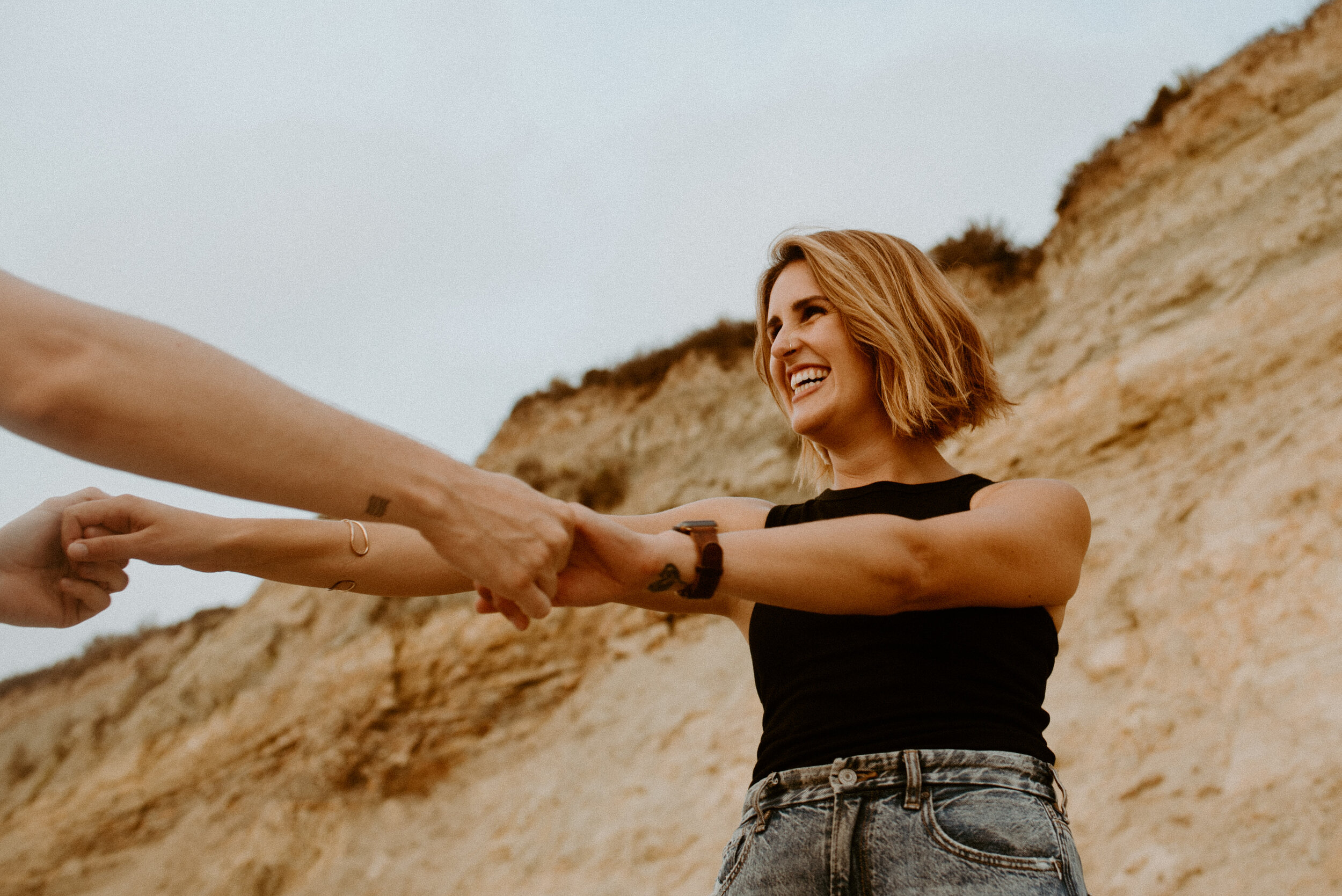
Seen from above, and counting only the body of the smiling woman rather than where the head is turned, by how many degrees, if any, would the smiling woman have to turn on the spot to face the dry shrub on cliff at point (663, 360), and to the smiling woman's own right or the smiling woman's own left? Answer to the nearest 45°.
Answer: approximately 135° to the smiling woman's own right

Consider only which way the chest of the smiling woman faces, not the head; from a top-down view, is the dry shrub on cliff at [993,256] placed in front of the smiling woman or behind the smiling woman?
behind

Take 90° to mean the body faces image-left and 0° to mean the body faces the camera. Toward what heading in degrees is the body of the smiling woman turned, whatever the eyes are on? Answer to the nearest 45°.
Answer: approximately 45°
